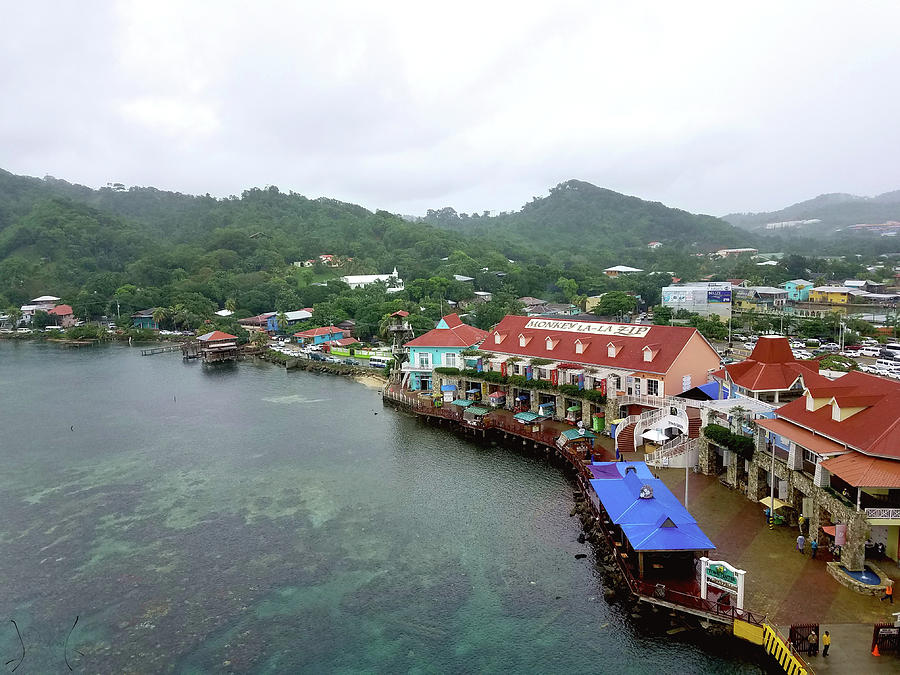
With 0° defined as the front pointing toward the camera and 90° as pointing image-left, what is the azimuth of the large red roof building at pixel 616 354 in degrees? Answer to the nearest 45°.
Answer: approximately 45°

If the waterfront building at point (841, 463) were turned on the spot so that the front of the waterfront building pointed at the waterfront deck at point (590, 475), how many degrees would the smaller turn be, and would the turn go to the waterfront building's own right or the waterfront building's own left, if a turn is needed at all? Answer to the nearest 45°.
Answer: approximately 45° to the waterfront building's own right

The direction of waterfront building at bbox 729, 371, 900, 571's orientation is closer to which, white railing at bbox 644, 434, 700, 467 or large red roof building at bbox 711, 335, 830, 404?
the white railing

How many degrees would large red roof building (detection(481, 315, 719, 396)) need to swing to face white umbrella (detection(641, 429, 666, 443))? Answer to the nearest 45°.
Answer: approximately 45° to its left

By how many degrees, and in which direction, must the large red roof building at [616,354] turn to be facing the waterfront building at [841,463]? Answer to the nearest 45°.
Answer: approximately 90° to its left

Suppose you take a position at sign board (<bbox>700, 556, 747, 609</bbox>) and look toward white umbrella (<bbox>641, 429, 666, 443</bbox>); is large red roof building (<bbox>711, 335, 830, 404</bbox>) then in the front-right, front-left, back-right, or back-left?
front-right

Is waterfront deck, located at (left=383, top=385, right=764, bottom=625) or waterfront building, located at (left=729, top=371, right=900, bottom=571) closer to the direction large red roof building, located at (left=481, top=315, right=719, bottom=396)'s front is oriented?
the waterfront deck

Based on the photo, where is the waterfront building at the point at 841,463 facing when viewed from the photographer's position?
facing the viewer and to the left of the viewer

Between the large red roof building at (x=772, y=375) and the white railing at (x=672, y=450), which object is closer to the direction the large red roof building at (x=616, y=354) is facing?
the white railing

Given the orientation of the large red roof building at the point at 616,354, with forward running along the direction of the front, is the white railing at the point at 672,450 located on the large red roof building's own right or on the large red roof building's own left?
on the large red roof building's own left

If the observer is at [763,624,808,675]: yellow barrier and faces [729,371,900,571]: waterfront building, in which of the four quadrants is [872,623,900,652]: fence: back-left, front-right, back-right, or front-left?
front-right

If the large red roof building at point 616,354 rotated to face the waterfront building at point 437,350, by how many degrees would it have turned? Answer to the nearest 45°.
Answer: approximately 90° to its right

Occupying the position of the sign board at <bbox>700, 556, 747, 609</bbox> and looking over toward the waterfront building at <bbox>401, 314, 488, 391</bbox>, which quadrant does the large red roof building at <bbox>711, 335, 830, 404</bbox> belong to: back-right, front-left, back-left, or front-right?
front-right

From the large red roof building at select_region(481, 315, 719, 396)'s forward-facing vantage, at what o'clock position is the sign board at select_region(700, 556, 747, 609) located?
The sign board is roughly at 10 o'clock from the large red roof building.
